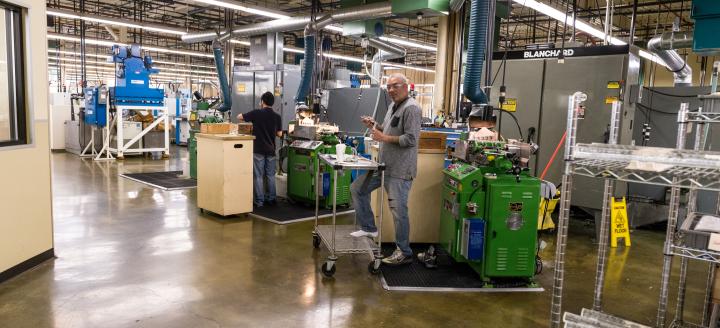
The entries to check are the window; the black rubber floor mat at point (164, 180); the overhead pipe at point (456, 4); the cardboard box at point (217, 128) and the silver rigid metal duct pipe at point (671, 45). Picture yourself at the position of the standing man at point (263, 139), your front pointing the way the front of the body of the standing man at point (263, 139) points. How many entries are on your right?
2

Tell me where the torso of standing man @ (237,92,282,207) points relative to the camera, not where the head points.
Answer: away from the camera

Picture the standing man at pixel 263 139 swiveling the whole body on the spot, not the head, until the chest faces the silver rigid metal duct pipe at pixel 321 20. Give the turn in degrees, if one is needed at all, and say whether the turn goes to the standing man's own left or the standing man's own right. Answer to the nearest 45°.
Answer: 0° — they already face it

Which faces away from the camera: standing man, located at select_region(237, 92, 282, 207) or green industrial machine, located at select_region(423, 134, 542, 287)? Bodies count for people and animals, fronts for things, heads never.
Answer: the standing man

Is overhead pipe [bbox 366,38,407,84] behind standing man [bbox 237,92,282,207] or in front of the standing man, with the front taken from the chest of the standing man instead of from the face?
in front

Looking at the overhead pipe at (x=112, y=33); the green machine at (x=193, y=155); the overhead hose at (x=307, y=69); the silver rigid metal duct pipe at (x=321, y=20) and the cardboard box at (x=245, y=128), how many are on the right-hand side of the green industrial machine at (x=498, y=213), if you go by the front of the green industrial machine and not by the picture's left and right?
5

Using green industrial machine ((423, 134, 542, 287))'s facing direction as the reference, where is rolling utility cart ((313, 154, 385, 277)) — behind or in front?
in front

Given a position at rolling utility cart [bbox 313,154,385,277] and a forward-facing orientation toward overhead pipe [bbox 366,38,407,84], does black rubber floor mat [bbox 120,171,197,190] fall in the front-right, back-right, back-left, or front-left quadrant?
front-left

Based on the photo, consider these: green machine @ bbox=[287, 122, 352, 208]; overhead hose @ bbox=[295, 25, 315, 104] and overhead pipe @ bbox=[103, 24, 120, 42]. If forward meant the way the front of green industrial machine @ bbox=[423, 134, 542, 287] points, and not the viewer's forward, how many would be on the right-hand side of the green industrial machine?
3

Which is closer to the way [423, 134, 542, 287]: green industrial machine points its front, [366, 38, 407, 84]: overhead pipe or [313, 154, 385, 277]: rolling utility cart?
the rolling utility cart

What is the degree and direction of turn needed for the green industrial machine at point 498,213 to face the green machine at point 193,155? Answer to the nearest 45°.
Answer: approximately 90° to its right

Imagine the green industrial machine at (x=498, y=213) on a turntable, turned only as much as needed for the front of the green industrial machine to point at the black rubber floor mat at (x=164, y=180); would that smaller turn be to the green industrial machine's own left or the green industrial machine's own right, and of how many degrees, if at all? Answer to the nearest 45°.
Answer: approximately 90° to the green industrial machine's own right

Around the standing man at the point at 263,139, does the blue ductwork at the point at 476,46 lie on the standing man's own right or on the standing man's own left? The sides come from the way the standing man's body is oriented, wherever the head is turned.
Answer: on the standing man's own right

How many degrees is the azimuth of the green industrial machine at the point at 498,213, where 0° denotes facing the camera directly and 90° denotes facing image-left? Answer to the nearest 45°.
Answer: approximately 45°

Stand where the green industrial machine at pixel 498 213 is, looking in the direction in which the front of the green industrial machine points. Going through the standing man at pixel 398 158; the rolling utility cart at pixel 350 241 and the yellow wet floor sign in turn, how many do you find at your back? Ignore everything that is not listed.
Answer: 1

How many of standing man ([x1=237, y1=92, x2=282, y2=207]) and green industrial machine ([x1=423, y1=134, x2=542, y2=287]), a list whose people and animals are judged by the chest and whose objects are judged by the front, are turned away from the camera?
1

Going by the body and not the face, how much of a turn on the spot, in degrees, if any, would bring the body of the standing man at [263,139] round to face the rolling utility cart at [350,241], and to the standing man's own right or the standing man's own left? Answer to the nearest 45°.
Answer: approximately 180°

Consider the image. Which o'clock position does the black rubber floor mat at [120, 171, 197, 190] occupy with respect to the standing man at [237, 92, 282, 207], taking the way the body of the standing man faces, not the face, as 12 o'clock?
The black rubber floor mat is roughly at 11 o'clock from the standing man.

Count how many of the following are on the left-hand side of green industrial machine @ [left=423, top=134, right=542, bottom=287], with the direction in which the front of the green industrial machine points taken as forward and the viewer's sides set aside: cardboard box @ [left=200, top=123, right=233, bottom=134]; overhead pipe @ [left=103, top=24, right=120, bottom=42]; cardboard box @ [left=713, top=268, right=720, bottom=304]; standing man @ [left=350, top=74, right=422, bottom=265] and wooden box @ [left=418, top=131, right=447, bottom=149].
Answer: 1
